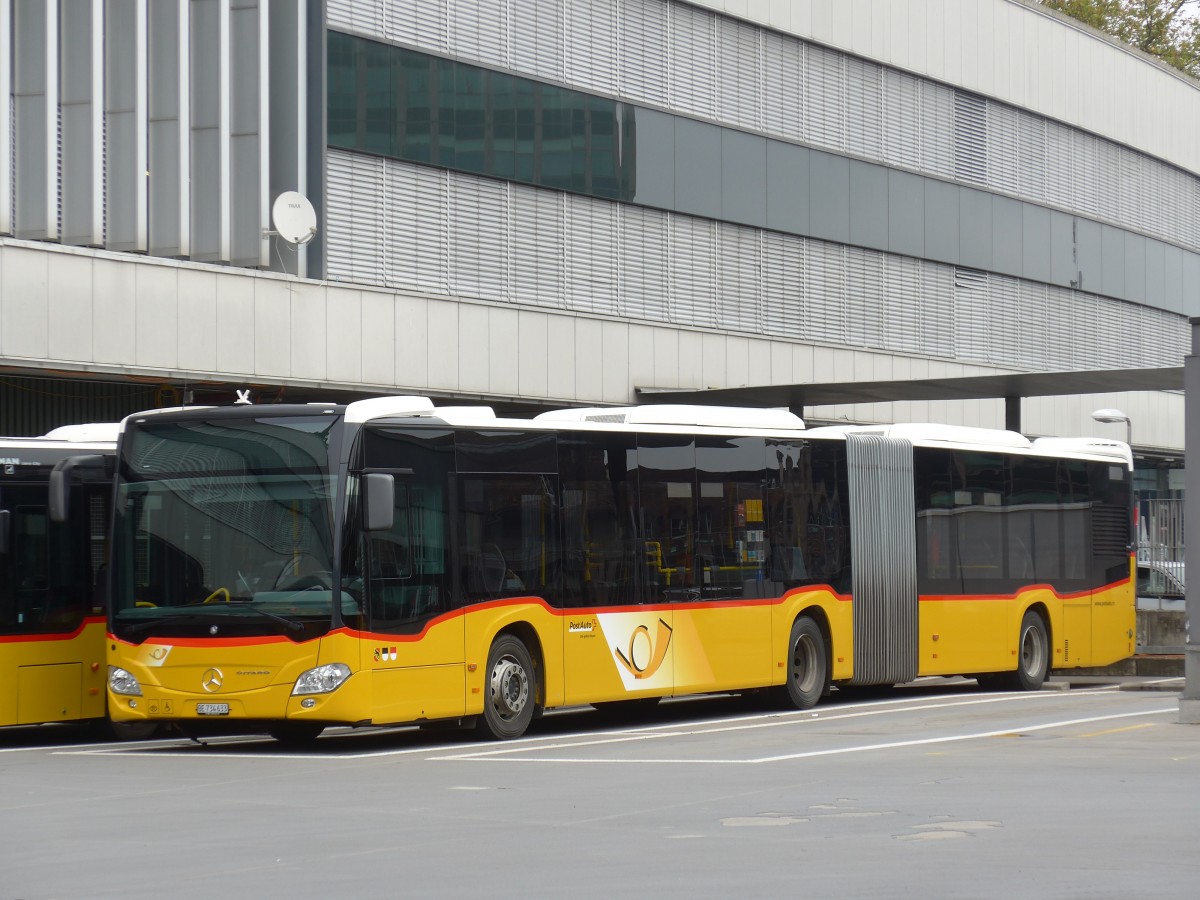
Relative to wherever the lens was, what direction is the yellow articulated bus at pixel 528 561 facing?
facing the viewer and to the left of the viewer

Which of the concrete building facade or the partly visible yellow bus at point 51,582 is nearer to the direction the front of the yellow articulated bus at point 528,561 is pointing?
the partly visible yellow bus

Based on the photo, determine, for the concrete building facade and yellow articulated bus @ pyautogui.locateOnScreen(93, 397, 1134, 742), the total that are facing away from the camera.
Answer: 0

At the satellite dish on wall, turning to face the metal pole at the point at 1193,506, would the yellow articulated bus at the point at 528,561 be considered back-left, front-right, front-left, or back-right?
front-right

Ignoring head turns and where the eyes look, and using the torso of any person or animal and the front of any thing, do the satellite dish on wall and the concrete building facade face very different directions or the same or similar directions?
same or similar directions

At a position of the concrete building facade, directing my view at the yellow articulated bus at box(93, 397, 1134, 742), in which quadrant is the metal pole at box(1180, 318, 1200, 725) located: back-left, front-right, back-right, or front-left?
front-left

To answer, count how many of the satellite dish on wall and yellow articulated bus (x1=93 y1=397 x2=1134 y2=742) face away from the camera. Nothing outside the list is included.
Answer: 0

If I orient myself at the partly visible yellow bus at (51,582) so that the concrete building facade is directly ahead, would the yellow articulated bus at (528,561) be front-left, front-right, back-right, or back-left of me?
front-right

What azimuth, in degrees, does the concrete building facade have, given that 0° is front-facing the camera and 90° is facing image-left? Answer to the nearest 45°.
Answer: approximately 315°
